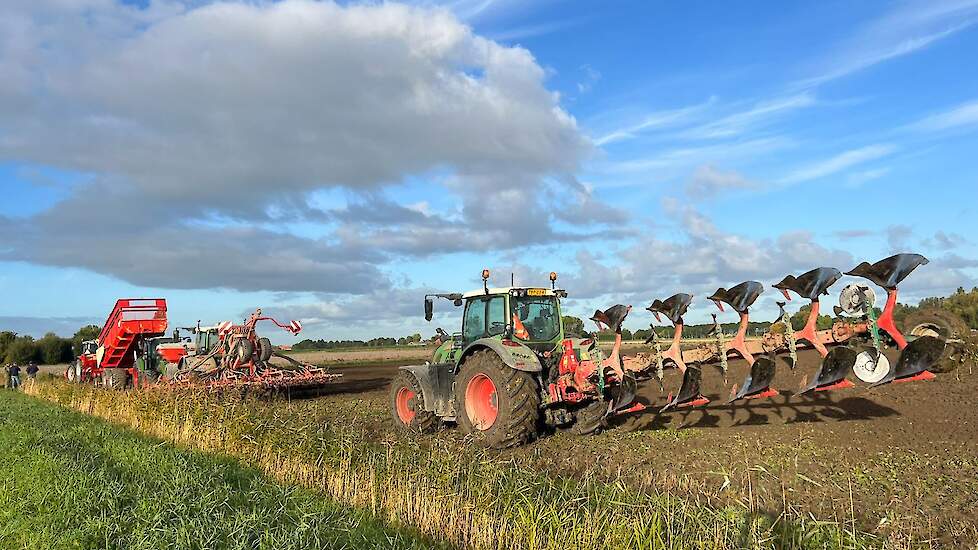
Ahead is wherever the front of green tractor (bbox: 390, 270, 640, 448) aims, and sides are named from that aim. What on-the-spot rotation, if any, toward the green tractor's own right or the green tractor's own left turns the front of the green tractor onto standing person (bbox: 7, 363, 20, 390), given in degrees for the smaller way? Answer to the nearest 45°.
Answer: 0° — it already faces them

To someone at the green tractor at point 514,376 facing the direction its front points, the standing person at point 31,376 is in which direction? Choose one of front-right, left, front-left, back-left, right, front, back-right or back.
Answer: front

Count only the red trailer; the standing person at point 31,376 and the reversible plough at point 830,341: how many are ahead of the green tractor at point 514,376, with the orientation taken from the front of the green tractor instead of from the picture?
2

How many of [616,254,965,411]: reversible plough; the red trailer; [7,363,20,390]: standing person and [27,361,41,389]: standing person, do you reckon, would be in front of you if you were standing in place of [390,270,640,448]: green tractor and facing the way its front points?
3

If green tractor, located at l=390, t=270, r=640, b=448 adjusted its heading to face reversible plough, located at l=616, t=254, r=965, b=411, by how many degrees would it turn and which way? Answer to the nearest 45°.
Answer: approximately 180°

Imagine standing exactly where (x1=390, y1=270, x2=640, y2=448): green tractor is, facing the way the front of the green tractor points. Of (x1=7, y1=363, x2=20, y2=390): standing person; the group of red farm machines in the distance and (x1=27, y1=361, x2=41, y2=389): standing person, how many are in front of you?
3

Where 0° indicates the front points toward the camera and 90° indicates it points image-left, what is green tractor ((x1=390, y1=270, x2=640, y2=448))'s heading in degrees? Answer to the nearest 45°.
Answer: approximately 135°

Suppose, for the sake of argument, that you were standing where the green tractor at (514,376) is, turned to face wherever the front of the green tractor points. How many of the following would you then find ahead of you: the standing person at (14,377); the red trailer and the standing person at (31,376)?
3

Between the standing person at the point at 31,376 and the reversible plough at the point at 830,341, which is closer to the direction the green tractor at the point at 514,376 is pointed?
the standing person

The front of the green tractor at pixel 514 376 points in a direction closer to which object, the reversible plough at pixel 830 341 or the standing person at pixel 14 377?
the standing person

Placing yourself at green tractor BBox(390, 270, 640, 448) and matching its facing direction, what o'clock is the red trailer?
The red trailer is roughly at 12 o'clock from the green tractor.

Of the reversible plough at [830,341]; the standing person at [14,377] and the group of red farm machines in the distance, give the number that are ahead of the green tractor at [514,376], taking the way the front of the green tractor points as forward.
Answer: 2

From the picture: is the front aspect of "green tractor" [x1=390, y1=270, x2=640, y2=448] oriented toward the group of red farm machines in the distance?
yes

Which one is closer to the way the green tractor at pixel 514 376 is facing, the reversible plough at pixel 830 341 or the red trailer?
the red trailer
